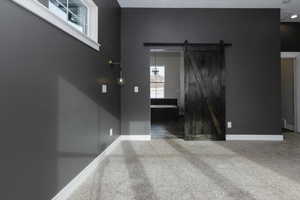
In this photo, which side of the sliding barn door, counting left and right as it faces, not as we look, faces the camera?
front

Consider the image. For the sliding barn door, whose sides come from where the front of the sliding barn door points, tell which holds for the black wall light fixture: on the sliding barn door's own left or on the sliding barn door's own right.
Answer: on the sliding barn door's own right
